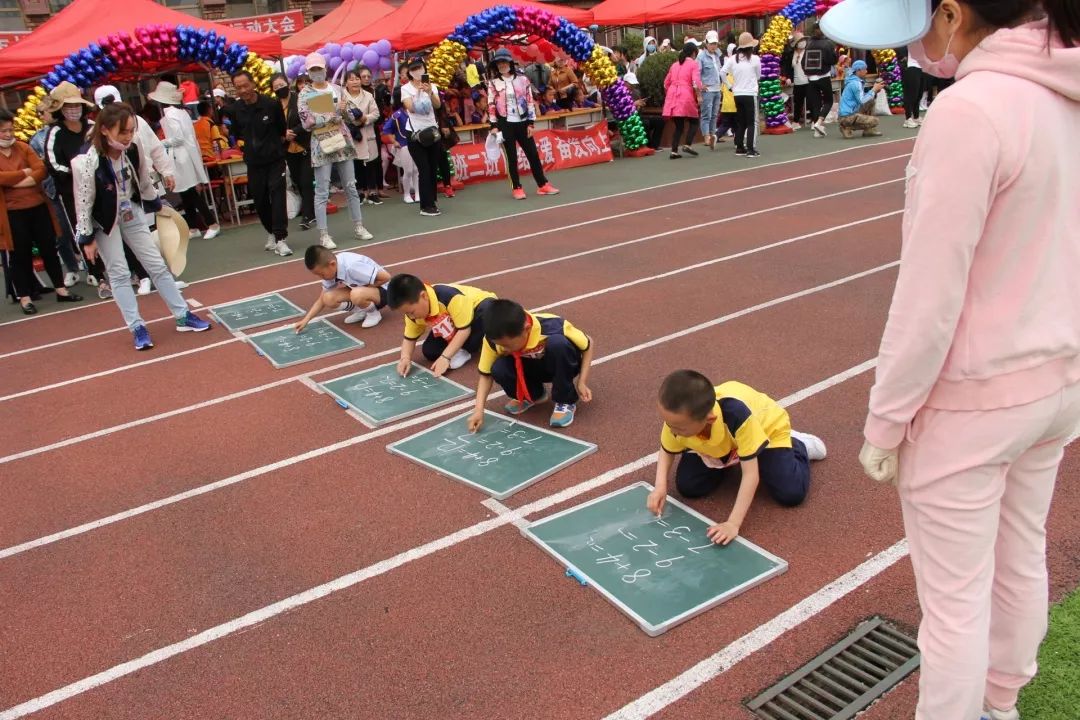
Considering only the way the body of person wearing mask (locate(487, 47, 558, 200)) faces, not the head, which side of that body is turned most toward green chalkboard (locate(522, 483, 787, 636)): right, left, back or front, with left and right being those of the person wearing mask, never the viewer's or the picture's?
front

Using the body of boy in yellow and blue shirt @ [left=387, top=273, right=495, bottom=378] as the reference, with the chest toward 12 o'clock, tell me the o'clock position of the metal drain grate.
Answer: The metal drain grate is roughly at 10 o'clock from the boy in yellow and blue shirt.

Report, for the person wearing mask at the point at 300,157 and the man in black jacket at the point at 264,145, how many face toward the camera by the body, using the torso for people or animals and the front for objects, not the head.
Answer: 2

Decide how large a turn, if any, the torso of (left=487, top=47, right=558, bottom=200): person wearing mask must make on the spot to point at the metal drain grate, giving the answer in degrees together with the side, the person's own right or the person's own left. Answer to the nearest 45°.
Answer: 0° — they already face it

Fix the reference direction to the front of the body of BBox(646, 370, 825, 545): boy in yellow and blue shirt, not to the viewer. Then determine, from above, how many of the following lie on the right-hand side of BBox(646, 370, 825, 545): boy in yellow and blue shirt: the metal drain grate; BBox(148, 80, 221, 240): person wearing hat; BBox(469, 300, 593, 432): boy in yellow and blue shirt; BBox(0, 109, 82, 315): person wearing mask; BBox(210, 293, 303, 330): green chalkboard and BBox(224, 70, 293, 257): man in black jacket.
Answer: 5

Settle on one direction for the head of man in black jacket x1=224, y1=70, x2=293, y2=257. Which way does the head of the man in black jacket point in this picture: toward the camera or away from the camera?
toward the camera

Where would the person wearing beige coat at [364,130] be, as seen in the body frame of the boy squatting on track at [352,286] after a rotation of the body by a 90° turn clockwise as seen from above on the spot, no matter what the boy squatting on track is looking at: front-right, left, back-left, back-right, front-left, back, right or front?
front-right

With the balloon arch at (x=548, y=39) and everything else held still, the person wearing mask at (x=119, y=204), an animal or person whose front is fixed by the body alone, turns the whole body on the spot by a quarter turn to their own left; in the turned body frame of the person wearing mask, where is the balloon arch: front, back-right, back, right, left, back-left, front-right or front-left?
front

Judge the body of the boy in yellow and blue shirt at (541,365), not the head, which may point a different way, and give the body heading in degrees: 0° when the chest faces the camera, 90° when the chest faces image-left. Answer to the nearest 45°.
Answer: approximately 45°

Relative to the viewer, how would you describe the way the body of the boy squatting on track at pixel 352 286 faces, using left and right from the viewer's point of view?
facing the viewer and to the left of the viewer

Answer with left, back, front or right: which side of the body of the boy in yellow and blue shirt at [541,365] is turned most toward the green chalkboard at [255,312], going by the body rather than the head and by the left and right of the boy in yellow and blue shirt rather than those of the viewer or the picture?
right

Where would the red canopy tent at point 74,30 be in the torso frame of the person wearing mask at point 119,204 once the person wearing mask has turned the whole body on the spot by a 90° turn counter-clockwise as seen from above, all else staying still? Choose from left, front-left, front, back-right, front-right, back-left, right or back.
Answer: front-left

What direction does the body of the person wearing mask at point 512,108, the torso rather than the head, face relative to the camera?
toward the camera
